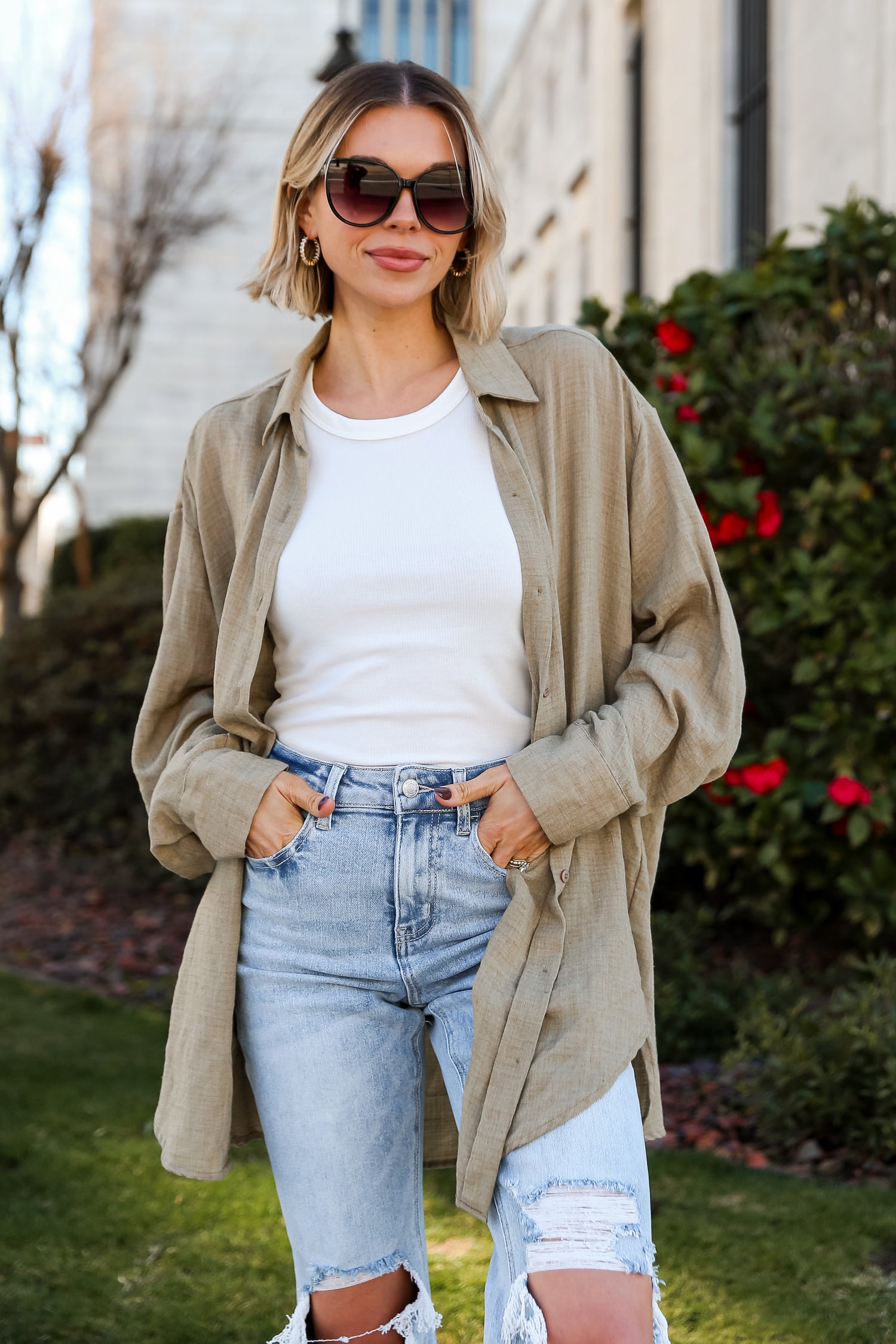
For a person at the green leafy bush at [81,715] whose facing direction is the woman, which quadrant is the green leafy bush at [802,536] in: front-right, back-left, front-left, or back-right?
front-left

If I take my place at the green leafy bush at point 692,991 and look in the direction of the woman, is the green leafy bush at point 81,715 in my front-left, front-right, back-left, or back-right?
back-right

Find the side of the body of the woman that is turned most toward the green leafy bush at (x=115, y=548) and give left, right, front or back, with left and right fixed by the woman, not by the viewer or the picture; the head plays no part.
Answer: back

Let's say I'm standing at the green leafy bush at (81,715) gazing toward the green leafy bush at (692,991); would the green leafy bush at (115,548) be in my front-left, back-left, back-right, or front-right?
back-left

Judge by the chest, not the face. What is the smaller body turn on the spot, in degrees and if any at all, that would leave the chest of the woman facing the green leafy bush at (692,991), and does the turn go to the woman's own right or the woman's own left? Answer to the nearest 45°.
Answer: approximately 180°

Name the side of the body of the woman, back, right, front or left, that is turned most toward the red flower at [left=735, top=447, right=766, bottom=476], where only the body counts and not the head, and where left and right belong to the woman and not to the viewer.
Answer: back

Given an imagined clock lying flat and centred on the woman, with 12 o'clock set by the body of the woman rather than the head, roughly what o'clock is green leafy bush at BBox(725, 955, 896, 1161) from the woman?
The green leafy bush is roughly at 7 o'clock from the woman.

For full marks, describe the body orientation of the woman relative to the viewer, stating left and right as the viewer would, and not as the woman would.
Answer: facing the viewer
